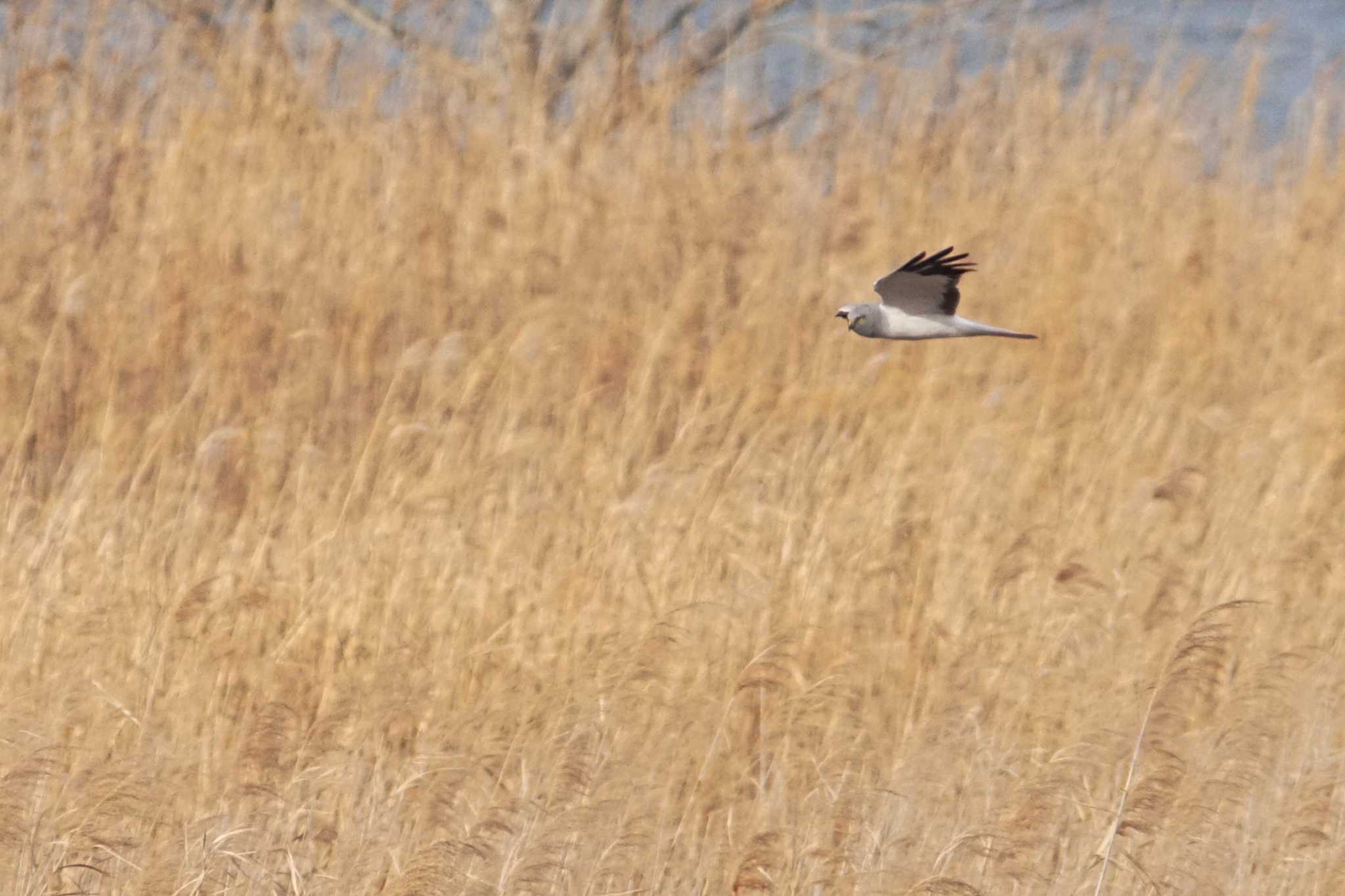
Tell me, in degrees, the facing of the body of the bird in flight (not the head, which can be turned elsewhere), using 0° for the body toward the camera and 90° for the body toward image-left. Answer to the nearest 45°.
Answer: approximately 90°
